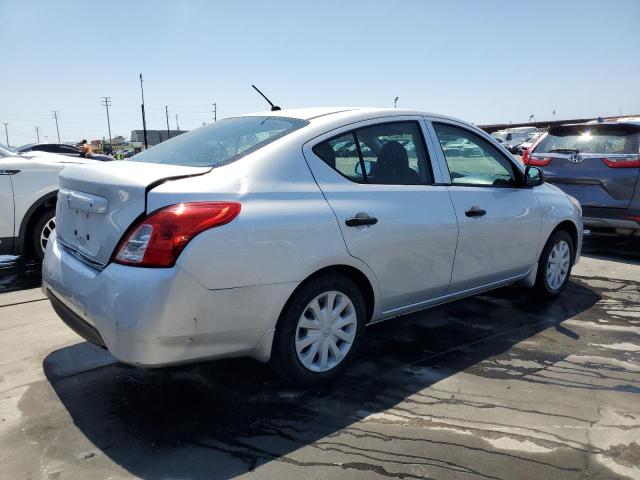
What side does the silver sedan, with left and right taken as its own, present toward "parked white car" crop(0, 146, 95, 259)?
left

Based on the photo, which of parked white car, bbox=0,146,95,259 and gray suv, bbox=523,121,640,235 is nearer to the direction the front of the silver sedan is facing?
the gray suv

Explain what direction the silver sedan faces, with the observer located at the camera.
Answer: facing away from the viewer and to the right of the viewer

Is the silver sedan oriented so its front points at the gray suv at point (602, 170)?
yes
